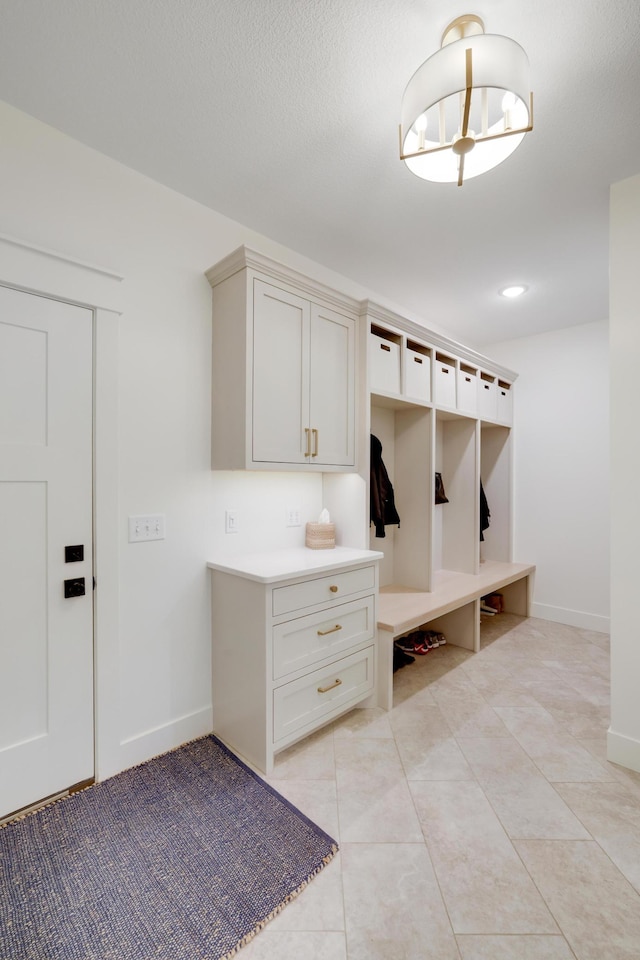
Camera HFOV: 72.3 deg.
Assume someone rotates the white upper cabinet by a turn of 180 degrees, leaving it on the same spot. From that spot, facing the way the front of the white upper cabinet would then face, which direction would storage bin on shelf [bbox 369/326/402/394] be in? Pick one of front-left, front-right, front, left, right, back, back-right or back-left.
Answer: right

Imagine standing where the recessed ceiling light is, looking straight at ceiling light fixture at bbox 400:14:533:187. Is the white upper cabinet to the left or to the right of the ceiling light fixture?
right

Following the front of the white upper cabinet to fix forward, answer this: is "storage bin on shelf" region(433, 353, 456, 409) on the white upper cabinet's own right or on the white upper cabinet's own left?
on the white upper cabinet's own left

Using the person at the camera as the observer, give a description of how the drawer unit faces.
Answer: facing the viewer and to the right of the viewer

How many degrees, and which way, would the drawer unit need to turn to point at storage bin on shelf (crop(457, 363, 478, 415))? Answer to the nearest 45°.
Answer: approximately 90° to its left

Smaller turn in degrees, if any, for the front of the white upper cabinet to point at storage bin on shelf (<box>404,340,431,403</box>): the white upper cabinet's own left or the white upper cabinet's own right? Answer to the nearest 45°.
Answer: approximately 90° to the white upper cabinet's own left

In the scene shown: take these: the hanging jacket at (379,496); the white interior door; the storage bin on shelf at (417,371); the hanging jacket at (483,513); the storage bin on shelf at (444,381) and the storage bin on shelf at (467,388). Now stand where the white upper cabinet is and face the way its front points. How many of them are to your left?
5

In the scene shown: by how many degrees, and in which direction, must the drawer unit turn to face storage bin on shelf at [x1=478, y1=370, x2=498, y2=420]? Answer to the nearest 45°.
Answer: approximately 90° to its left

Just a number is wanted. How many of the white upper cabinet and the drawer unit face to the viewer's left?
0

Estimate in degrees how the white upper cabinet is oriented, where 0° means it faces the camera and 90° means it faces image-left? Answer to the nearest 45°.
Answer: approximately 315°

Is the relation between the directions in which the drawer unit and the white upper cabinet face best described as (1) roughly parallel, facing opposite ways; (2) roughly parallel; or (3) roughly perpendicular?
roughly parallel

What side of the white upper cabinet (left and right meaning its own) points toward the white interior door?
right

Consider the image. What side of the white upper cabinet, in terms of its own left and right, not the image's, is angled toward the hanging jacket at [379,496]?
left

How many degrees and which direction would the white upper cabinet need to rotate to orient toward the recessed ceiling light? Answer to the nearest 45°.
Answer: approximately 90° to its left

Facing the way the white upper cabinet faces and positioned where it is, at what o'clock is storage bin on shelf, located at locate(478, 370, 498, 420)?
The storage bin on shelf is roughly at 9 o'clock from the white upper cabinet.
